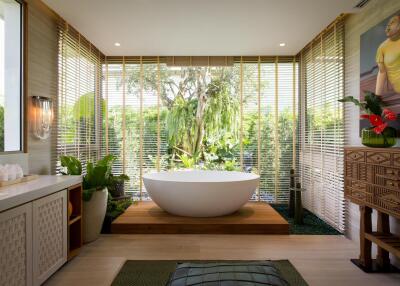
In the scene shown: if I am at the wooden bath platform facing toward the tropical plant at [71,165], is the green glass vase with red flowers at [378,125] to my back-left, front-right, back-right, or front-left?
back-left

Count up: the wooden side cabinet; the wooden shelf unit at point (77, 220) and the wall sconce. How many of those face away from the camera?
0

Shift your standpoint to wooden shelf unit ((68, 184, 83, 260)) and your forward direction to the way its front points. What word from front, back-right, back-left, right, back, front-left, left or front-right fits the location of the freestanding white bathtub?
front-left

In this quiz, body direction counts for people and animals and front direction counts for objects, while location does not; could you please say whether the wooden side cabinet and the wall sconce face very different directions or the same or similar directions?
very different directions

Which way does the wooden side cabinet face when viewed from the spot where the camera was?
facing the viewer and to the left of the viewer

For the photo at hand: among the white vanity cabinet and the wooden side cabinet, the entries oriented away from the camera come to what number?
0

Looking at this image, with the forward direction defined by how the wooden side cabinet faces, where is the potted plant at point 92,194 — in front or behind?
in front

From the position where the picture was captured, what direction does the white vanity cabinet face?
facing the viewer and to the right of the viewer

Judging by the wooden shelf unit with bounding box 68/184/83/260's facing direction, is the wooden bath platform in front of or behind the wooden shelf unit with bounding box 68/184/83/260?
in front

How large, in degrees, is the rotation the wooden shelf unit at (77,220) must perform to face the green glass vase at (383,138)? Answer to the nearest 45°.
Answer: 0° — it already faces it

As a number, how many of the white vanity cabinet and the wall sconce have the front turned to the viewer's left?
0

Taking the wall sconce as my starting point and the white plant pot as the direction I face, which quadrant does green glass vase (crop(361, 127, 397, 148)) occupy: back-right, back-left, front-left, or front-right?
front-right

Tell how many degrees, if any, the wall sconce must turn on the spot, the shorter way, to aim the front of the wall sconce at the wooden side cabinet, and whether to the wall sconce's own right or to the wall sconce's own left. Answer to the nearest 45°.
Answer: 0° — it already faces it

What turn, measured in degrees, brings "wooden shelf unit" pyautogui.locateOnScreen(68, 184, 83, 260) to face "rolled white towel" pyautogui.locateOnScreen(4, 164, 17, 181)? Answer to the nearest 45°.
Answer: approximately 90° to its right

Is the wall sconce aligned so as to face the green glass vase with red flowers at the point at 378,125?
yes

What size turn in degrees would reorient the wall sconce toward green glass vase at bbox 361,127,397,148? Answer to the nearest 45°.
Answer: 0° — it already faces it

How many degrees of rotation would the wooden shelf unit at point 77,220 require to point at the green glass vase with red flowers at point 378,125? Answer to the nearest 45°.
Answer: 0° — it already faces it
